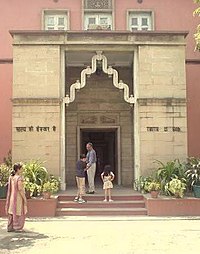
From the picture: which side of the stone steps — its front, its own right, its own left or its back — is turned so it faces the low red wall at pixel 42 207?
right

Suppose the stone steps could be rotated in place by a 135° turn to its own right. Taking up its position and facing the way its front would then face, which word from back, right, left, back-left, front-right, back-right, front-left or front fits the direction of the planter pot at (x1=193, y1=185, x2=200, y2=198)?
back-right

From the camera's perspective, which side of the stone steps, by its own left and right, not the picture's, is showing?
front

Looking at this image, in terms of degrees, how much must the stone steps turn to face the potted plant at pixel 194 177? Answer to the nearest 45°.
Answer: approximately 90° to its left

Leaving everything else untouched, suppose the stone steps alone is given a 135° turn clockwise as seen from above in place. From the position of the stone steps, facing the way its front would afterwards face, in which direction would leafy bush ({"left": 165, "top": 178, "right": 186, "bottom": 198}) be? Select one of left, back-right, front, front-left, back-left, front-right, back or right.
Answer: back-right
